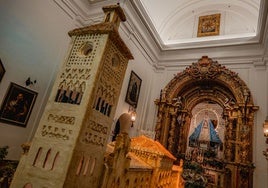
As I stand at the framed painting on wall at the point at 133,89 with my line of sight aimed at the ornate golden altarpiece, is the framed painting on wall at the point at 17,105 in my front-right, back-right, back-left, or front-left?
back-right

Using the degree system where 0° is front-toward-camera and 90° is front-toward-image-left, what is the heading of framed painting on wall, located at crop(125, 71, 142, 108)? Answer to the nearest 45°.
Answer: approximately 315°

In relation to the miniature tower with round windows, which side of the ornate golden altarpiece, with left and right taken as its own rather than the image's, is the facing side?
front

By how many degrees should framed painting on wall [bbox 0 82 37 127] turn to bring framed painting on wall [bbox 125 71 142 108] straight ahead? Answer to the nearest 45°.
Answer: approximately 45° to its left

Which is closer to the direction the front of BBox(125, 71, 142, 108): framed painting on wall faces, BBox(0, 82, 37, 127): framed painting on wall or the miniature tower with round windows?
the miniature tower with round windows

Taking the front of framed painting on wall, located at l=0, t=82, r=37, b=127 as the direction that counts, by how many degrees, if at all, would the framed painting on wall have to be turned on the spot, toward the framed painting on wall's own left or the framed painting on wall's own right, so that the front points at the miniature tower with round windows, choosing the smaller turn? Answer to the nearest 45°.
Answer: approximately 45° to the framed painting on wall's own right

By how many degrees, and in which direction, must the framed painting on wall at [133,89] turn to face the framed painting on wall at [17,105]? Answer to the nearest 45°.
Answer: approximately 90° to its right

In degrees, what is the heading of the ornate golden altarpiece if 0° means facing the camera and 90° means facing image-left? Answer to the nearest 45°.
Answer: approximately 0°

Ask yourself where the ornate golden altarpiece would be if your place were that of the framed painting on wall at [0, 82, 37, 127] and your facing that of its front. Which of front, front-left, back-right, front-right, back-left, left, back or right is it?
front-left

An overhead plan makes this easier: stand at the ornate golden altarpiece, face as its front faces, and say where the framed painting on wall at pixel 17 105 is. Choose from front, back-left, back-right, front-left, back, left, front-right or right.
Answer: front-right

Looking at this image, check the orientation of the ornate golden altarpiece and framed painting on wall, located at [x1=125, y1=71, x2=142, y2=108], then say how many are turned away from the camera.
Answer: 0

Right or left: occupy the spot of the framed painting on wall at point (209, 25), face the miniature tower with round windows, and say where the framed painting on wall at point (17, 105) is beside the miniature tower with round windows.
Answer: right

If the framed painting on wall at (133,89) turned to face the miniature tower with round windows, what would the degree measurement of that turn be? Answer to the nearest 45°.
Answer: approximately 45° to its right
